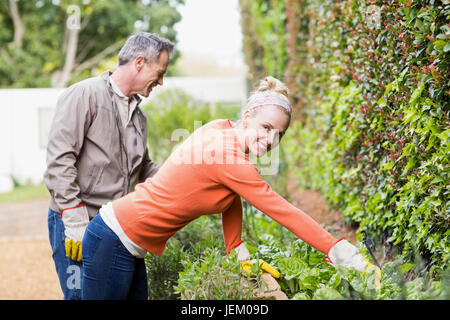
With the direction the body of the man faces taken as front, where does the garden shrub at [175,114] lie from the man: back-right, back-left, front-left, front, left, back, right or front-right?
back-left

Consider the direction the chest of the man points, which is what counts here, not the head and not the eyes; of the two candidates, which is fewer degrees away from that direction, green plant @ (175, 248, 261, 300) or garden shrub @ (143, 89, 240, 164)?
the green plant

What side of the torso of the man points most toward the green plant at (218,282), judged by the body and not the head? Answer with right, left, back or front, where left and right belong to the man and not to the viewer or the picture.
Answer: front

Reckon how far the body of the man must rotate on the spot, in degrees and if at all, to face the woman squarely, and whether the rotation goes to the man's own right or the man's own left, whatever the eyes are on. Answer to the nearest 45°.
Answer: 0° — they already face them

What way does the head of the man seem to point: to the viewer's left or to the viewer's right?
to the viewer's right

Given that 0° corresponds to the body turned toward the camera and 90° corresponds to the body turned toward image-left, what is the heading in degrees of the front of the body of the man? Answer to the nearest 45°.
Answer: approximately 315°
